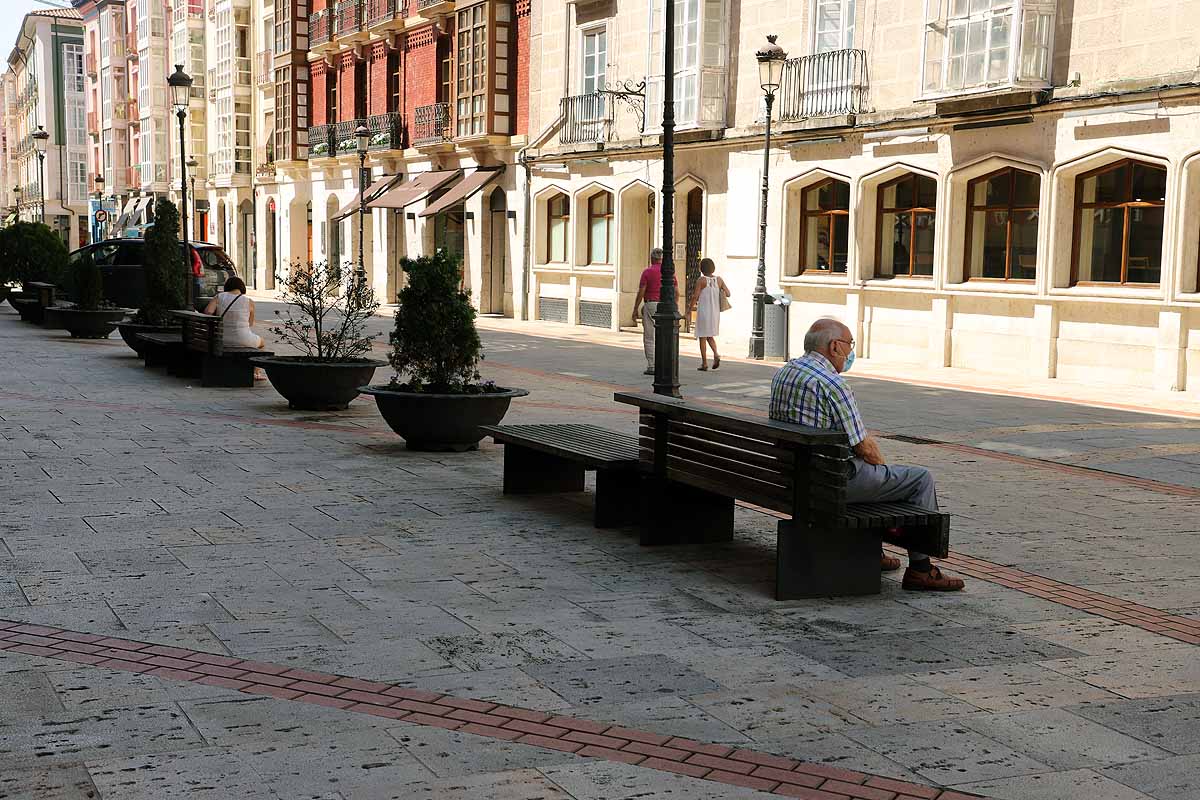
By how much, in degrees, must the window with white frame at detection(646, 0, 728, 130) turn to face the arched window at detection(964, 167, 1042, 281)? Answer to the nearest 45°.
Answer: approximately 90° to its left

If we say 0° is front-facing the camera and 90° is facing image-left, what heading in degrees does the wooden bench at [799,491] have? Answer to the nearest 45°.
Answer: approximately 225°

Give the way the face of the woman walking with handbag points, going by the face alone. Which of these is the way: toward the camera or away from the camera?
away from the camera

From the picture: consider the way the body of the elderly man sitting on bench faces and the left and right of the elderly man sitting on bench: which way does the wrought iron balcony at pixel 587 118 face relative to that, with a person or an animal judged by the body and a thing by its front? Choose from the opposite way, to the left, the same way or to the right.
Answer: the opposite way

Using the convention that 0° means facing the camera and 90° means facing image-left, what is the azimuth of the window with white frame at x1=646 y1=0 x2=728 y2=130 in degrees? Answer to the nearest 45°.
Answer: approximately 45°
